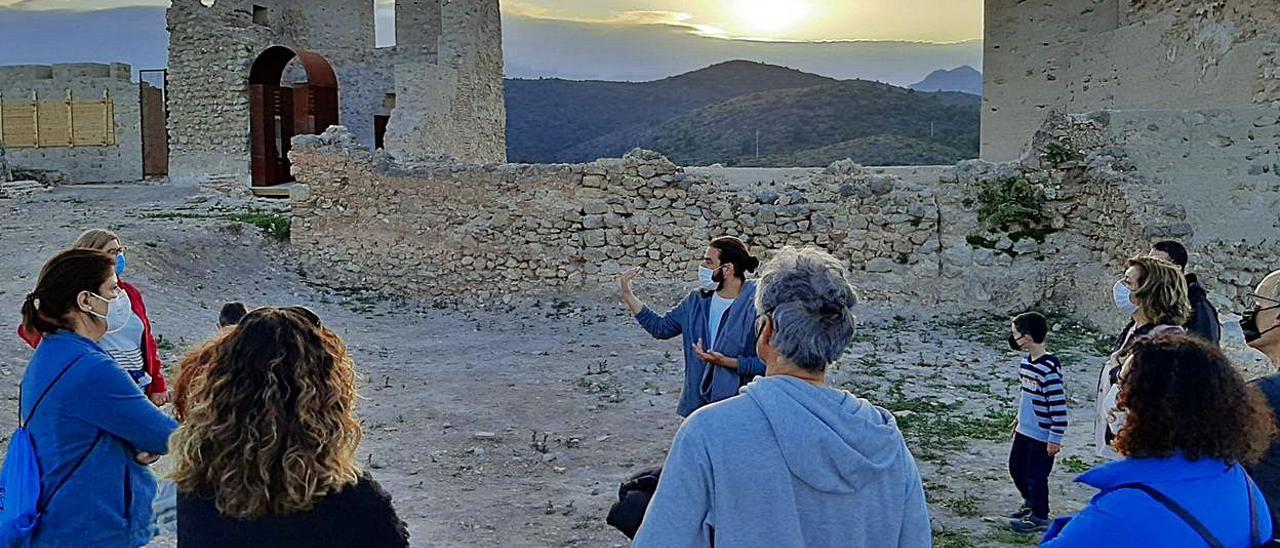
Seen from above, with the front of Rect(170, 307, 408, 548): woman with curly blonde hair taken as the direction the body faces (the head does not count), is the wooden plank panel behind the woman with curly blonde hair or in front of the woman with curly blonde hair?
in front

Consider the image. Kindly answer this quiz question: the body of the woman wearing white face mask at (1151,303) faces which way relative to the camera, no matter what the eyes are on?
to the viewer's left

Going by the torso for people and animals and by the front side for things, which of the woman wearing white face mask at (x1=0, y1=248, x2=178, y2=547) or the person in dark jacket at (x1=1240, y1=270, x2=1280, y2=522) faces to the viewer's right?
the woman wearing white face mask

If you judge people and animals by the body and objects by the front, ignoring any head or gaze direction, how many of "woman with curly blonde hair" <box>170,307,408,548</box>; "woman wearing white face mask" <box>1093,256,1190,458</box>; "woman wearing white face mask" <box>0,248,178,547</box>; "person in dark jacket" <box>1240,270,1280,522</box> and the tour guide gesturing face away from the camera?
1

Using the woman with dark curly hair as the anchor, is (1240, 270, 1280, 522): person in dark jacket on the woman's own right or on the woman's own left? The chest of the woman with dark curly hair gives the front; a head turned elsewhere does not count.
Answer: on the woman's own right

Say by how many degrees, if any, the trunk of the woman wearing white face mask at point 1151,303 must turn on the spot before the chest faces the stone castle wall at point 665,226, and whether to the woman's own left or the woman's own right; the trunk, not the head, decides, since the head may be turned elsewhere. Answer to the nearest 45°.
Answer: approximately 45° to the woman's own right

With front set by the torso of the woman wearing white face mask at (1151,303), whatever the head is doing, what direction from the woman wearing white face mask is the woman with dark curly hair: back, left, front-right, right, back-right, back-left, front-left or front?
left

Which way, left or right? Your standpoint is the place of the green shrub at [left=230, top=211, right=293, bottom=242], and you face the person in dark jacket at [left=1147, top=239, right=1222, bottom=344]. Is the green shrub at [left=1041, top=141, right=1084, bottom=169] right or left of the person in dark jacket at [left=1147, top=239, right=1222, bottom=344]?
left

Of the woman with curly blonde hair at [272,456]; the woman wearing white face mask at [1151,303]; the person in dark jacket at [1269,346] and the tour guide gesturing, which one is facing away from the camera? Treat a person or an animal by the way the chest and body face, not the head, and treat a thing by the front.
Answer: the woman with curly blonde hair

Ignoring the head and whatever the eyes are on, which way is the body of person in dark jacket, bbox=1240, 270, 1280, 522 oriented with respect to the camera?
to the viewer's left

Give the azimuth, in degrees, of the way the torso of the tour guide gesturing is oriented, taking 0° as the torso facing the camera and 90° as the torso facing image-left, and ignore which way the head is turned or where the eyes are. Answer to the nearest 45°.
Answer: approximately 45°

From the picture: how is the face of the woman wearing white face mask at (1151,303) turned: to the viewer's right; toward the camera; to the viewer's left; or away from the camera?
to the viewer's left

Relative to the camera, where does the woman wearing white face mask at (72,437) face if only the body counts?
to the viewer's right

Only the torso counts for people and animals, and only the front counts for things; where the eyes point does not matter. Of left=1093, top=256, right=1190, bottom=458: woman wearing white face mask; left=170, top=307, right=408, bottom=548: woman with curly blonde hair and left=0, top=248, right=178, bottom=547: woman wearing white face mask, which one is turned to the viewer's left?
left=1093, top=256, right=1190, bottom=458: woman wearing white face mask

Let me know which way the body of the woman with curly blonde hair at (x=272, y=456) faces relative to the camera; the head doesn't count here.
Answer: away from the camera

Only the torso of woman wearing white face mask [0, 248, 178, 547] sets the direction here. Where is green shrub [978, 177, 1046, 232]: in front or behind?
in front

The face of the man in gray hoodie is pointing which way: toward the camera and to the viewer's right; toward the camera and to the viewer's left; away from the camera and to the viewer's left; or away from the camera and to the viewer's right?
away from the camera and to the viewer's left
